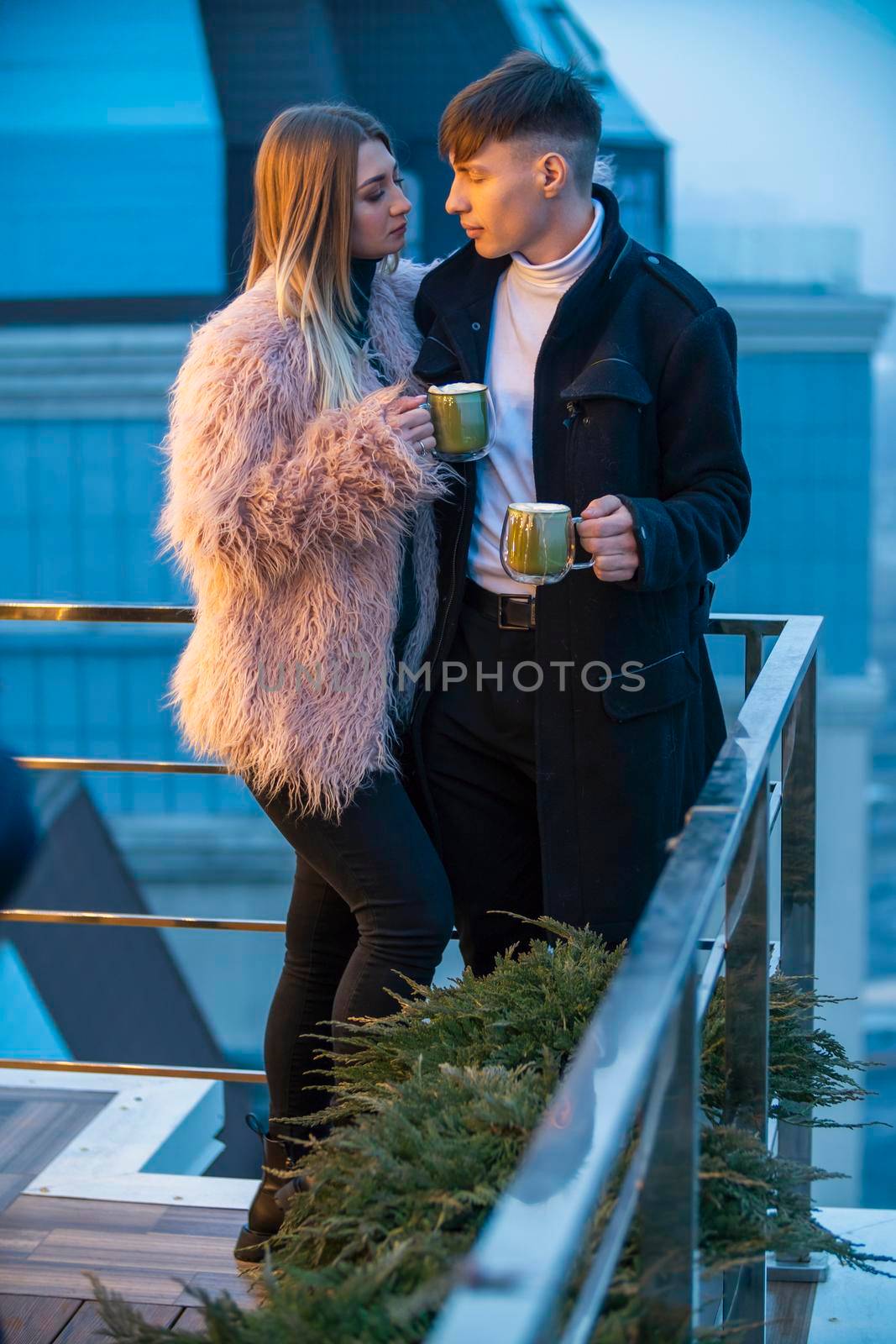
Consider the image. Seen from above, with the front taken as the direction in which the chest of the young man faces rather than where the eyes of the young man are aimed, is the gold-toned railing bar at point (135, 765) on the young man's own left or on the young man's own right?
on the young man's own right

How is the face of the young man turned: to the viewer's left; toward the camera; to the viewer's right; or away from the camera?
to the viewer's left

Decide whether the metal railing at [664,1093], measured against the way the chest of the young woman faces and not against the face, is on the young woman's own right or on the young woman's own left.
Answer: on the young woman's own right

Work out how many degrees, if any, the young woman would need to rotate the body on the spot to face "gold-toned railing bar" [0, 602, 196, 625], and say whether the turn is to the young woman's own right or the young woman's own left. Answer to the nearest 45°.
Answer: approximately 135° to the young woman's own left

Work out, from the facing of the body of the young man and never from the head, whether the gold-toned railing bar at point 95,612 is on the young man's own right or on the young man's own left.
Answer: on the young man's own right

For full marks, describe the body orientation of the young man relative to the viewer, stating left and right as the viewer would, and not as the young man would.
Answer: facing the viewer and to the left of the viewer

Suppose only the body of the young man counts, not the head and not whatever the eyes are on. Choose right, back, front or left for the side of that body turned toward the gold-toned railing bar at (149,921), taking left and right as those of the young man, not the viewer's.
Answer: right

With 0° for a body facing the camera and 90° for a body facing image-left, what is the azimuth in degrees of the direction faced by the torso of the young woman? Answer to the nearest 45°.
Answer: approximately 270°

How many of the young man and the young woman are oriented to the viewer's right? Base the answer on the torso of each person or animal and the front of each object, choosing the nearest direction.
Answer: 1
